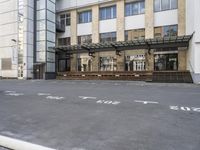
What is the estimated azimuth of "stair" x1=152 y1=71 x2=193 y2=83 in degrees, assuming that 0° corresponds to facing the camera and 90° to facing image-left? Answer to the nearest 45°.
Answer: approximately 0°
